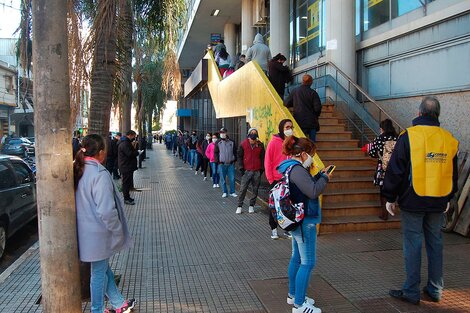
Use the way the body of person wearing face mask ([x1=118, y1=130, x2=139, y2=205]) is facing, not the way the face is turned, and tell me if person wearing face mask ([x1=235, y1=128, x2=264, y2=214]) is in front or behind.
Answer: in front

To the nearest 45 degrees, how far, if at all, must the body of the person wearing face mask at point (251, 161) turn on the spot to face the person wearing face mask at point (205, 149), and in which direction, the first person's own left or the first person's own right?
approximately 180°

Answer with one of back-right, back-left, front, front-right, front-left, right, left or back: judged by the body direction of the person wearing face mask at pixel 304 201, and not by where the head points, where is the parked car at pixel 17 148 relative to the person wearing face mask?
back-left

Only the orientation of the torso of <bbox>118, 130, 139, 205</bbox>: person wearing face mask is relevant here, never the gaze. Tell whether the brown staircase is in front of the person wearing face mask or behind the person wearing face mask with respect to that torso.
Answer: in front

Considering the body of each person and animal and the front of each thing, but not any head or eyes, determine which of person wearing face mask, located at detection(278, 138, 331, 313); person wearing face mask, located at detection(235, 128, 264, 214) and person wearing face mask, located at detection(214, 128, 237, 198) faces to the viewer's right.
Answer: person wearing face mask, located at detection(278, 138, 331, 313)

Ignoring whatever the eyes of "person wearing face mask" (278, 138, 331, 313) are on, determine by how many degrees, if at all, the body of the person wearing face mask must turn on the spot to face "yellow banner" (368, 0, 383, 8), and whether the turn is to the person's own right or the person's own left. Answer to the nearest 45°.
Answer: approximately 90° to the person's own left

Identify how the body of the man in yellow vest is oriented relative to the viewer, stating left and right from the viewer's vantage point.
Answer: facing away from the viewer and to the left of the viewer

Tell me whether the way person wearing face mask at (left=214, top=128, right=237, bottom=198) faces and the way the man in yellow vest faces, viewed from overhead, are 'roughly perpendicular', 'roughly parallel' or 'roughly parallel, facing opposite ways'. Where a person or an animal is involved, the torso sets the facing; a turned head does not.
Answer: roughly parallel, facing opposite ways

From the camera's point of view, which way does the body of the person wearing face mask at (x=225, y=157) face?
toward the camera

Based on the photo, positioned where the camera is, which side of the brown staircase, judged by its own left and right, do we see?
front

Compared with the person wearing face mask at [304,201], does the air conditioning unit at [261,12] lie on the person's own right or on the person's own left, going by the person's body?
on the person's own left

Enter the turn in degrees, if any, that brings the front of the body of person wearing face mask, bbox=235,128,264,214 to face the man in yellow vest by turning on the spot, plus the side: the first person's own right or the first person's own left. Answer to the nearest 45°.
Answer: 0° — they already face them
